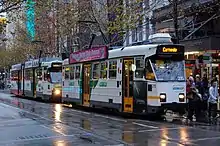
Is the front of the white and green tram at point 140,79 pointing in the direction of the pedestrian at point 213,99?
yes

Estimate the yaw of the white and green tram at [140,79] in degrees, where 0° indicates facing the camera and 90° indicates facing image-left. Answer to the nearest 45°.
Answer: approximately 315°

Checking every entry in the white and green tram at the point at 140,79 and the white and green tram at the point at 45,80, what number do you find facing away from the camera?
0

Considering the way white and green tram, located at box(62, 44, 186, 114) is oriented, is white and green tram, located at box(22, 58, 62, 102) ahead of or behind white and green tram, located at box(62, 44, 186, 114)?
behind

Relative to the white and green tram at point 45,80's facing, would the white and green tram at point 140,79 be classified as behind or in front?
in front

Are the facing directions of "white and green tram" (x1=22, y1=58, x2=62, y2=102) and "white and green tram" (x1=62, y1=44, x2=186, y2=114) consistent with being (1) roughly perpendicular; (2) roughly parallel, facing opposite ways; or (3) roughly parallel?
roughly parallel

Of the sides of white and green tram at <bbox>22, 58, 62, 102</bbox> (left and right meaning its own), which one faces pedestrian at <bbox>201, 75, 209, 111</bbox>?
front

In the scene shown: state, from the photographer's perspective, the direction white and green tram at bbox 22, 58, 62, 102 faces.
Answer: facing the viewer and to the right of the viewer

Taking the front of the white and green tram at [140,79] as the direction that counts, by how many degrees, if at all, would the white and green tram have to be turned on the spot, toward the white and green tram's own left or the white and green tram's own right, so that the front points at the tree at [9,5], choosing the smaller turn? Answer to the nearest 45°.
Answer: approximately 135° to the white and green tram's own right

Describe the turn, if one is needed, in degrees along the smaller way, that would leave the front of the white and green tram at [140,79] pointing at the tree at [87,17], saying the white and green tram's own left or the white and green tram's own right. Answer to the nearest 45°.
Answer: approximately 135° to the white and green tram's own left
